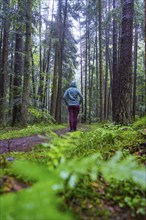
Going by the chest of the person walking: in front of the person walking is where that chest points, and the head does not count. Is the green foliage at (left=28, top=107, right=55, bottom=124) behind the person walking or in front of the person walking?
in front

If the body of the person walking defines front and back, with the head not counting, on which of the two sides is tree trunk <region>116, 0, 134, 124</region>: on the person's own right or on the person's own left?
on the person's own right

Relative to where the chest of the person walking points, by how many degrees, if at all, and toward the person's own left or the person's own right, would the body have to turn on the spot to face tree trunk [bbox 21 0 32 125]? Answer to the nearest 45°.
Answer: approximately 45° to the person's own left

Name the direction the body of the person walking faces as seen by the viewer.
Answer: away from the camera
